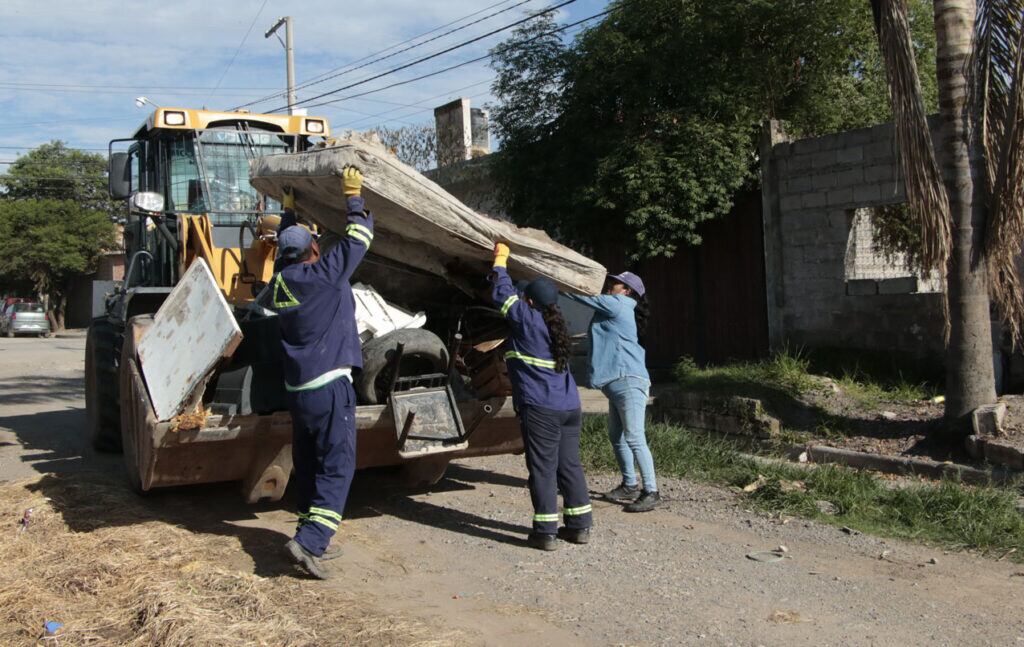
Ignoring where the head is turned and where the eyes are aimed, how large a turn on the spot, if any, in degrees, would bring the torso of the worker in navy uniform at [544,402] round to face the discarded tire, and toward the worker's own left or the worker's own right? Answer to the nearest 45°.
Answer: approximately 45° to the worker's own left

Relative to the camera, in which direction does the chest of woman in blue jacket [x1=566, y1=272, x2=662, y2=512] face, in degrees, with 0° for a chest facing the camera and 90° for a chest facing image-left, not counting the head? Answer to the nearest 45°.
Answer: approximately 90°

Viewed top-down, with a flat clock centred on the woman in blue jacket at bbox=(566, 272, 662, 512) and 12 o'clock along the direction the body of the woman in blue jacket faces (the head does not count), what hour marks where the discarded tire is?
The discarded tire is roughly at 11 o'clock from the woman in blue jacket.

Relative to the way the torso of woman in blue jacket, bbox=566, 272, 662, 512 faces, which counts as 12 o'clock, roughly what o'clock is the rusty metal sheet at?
The rusty metal sheet is roughly at 11 o'clock from the woman in blue jacket.

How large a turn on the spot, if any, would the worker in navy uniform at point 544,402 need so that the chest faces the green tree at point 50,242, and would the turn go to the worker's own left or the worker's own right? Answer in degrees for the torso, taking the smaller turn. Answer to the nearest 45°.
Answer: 0° — they already face it

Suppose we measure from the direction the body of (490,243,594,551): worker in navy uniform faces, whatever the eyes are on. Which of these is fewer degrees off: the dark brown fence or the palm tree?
the dark brown fence

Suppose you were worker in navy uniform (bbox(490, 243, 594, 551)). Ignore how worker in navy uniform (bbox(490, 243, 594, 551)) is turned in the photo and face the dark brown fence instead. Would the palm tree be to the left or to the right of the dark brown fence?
right

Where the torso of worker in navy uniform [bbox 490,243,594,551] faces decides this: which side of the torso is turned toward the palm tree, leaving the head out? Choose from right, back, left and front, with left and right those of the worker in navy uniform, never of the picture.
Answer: right

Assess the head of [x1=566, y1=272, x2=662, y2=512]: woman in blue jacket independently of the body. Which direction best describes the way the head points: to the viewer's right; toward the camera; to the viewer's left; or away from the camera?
to the viewer's left

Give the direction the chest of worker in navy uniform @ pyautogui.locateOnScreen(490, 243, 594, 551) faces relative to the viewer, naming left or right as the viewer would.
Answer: facing away from the viewer and to the left of the viewer

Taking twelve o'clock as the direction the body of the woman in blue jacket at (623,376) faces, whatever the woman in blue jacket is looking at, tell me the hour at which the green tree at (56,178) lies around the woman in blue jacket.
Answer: The green tree is roughly at 2 o'clock from the woman in blue jacket.

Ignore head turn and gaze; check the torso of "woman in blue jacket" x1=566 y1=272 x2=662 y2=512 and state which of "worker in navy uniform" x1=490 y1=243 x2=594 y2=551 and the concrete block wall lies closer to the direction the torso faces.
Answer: the worker in navy uniform
